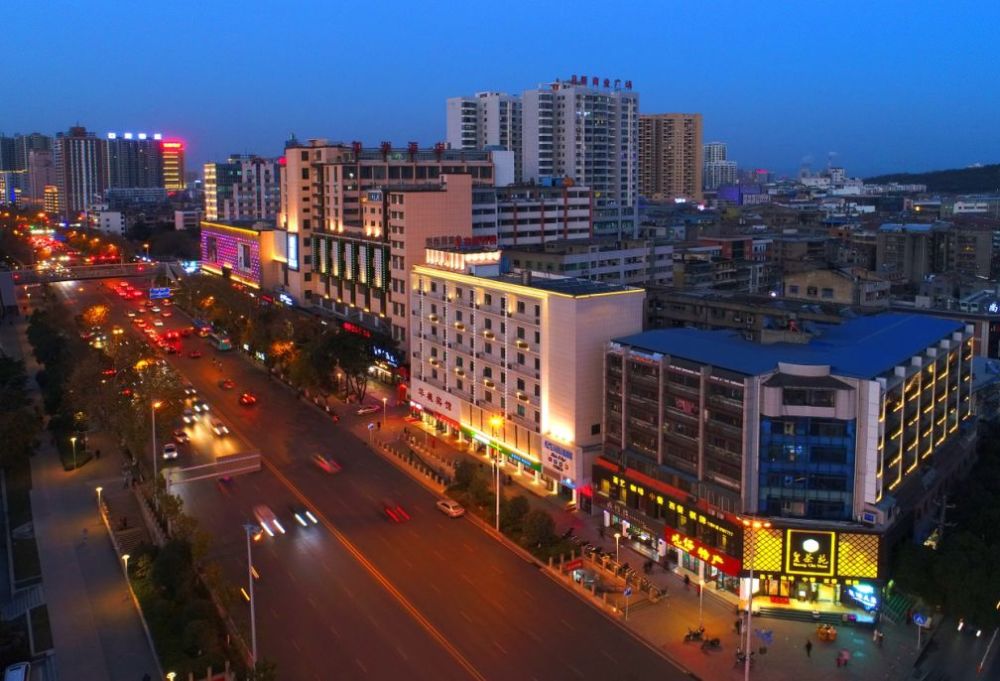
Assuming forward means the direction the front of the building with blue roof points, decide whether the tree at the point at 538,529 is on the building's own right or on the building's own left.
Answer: on the building's own right

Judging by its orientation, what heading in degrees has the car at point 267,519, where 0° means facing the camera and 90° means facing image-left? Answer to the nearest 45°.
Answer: approximately 315°

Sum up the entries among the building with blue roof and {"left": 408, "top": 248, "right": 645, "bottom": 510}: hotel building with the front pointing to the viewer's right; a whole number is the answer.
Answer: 0

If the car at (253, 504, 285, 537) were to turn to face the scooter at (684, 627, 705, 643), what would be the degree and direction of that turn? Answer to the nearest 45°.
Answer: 0° — it already faces it

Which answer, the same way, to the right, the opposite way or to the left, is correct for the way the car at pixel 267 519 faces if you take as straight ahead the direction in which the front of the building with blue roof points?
to the left

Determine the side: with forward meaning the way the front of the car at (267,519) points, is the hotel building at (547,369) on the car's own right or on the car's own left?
on the car's own left

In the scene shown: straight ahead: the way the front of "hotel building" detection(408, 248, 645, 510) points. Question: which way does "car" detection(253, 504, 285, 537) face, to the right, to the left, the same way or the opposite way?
to the left

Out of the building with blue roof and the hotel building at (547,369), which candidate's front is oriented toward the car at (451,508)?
the hotel building
